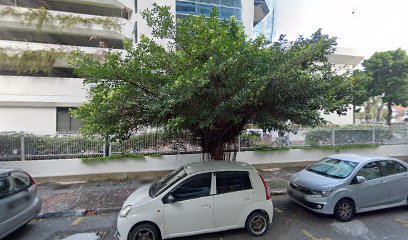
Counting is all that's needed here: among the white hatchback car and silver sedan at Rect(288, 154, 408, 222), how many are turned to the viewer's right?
0

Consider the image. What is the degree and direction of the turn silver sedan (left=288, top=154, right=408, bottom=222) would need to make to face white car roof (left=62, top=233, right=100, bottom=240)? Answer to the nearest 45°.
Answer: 0° — it already faces it

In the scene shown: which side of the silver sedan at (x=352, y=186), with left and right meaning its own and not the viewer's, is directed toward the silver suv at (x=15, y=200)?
front

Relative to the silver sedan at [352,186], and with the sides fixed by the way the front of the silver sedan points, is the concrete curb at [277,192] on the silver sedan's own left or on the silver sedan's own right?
on the silver sedan's own right

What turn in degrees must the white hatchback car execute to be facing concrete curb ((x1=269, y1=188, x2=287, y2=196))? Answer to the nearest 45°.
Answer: approximately 135° to its right

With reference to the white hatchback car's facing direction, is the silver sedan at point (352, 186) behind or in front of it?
behind

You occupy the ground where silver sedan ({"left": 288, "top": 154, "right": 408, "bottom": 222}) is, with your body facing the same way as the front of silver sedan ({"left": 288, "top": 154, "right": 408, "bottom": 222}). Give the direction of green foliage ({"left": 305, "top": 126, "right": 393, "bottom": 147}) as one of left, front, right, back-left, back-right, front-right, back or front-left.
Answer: back-right

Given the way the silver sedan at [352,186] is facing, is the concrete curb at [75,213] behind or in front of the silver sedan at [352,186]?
in front

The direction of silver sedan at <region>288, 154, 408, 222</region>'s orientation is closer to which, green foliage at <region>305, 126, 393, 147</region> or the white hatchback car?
the white hatchback car

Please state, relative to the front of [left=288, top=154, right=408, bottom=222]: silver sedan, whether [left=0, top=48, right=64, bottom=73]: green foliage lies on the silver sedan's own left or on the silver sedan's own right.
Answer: on the silver sedan's own right

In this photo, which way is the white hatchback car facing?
to the viewer's left
